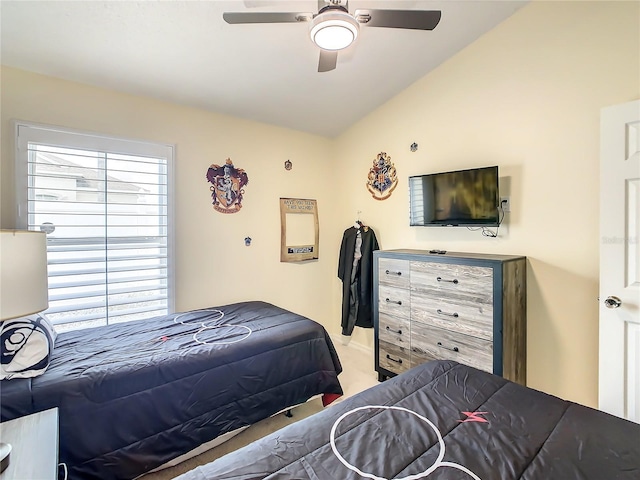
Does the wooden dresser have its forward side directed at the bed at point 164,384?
yes

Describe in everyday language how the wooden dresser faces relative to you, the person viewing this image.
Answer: facing the viewer and to the left of the viewer

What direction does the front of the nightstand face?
to the viewer's right

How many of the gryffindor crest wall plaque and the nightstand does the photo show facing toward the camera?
1

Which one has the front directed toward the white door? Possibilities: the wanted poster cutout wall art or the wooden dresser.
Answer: the wanted poster cutout wall art

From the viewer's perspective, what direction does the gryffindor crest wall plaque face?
toward the camera

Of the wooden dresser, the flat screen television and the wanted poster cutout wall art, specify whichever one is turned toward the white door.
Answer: the wanted poster cutout wall art

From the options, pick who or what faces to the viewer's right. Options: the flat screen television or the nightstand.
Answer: the nightstand

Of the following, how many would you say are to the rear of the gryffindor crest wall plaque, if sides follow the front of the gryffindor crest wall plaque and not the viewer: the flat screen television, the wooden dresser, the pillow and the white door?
0

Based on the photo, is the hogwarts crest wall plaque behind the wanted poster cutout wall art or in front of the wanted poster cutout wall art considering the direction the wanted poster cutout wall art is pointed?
in front

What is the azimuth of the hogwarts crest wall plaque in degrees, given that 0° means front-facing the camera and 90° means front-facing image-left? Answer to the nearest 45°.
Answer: approximately 45°

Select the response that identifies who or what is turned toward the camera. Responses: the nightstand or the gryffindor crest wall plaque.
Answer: the gryffindor crest wall plaque

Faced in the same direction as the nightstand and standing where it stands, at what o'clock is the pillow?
The pillow is roughly at 9 o'clock from the nightstand.

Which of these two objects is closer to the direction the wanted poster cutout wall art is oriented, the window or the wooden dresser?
the wooden dresser

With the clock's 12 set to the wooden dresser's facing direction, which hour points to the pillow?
The pillow is roughly at 12 o'clock from the wooden dresser.

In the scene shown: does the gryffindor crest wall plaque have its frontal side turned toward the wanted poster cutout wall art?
no
